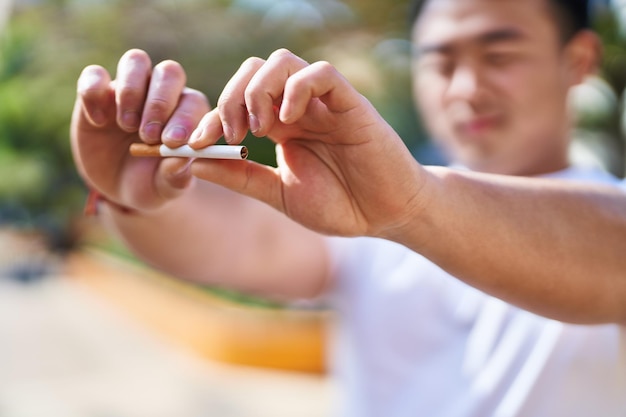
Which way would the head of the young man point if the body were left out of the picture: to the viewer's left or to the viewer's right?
to the viewer's left

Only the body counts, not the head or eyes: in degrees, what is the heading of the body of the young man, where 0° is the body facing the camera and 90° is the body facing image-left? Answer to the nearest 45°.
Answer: approximately 45°
